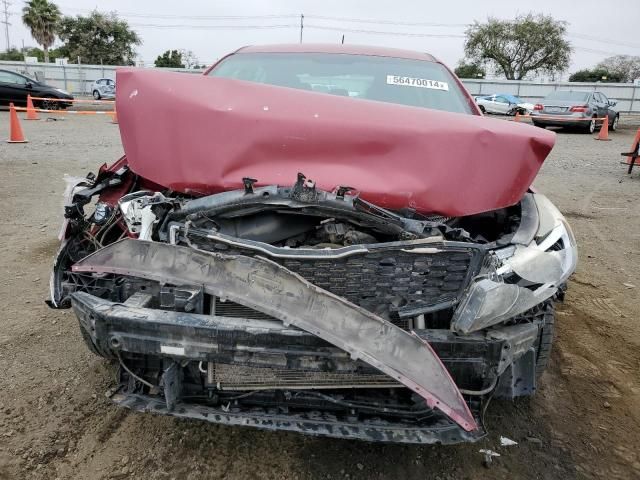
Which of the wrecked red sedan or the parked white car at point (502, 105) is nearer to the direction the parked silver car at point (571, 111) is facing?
the parked white car

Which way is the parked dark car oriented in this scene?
to the viewer's right

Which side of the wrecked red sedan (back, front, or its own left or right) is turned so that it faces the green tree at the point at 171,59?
back

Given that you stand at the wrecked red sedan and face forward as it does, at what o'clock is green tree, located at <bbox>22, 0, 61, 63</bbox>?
The green tree is roughly at 5 o'clock from the wrecked red sedan.

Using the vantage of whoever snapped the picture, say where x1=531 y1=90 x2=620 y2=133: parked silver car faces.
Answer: facing away from the viewer and to the right of the viewer

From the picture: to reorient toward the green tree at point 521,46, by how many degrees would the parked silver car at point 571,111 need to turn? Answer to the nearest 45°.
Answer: approximately 45° to its left

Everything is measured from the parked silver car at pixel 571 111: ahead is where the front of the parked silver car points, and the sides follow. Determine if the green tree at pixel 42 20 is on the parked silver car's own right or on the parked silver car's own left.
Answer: on the parked silver car's own left
